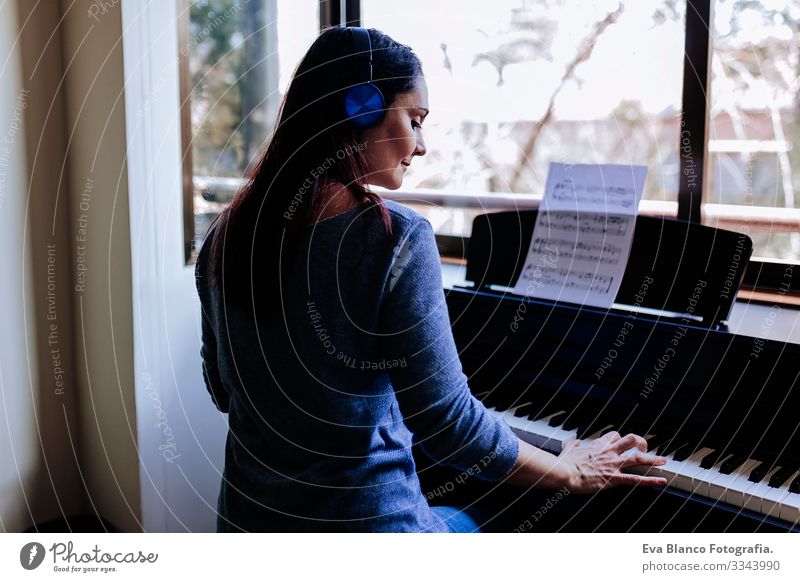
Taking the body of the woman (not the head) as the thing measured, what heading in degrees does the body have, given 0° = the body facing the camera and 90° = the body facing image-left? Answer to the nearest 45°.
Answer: approximately 225°

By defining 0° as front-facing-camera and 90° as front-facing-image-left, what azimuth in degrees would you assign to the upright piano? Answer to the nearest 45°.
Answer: approximately 45°

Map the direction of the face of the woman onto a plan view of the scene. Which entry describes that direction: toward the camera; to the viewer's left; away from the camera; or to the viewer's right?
to the viewer's right

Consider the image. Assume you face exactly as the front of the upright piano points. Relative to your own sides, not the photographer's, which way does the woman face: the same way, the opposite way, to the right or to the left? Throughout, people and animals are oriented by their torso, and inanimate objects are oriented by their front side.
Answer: the opposite way

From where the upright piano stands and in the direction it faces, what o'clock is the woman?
The woman is roughly at 12 o'clock from the upright piano.

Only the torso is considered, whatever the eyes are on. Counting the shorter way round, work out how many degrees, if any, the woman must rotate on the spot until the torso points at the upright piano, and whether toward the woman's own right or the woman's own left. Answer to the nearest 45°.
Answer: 0° — they already face it
